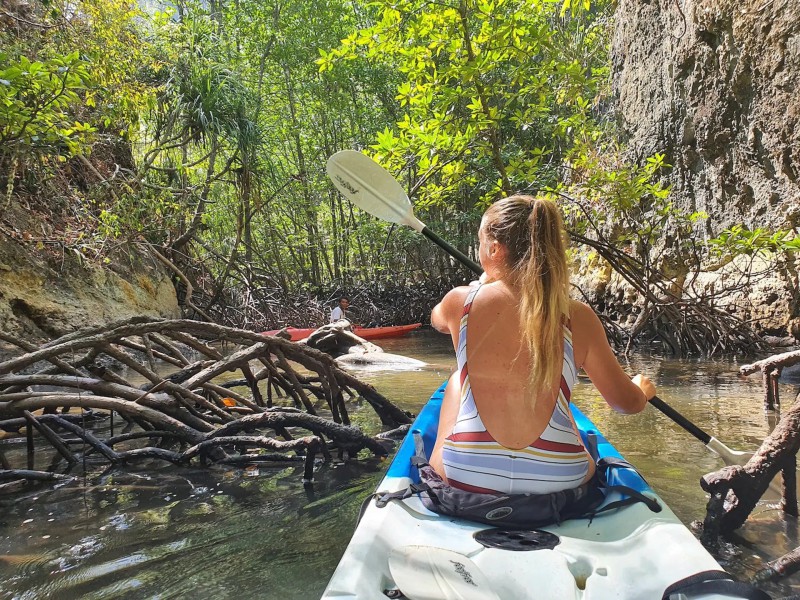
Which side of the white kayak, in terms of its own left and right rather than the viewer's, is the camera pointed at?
back

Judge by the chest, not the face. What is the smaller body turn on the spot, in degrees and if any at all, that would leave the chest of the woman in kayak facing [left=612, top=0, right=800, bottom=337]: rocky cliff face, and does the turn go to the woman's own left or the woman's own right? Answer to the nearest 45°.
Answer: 0° — they already face it

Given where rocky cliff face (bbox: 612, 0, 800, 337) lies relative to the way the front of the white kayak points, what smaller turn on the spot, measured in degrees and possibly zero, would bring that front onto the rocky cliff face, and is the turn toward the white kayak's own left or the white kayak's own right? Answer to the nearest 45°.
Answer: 0° — it already faces it

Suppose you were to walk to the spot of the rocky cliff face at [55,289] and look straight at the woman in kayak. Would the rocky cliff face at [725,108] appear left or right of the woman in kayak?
left

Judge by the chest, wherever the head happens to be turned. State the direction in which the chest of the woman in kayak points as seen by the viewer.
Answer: away from the camera
